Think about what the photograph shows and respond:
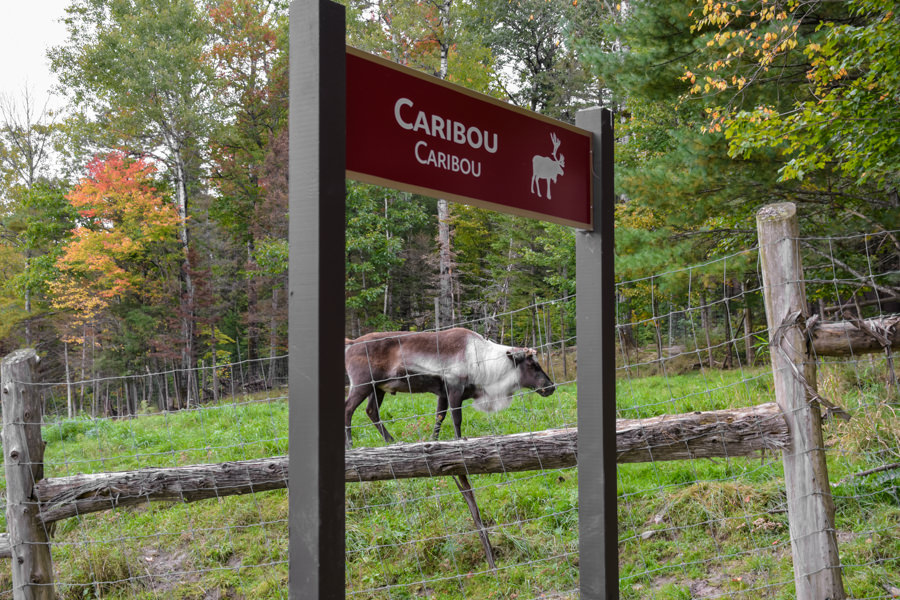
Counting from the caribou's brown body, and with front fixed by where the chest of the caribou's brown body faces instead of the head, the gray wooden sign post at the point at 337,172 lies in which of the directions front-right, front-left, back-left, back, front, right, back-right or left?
right

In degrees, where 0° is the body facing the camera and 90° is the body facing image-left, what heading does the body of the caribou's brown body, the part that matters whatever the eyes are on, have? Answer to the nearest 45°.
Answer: approximately 270°

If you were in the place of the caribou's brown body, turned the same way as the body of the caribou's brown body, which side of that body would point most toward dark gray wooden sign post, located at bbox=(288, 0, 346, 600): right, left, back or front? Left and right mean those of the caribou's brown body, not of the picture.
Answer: right
